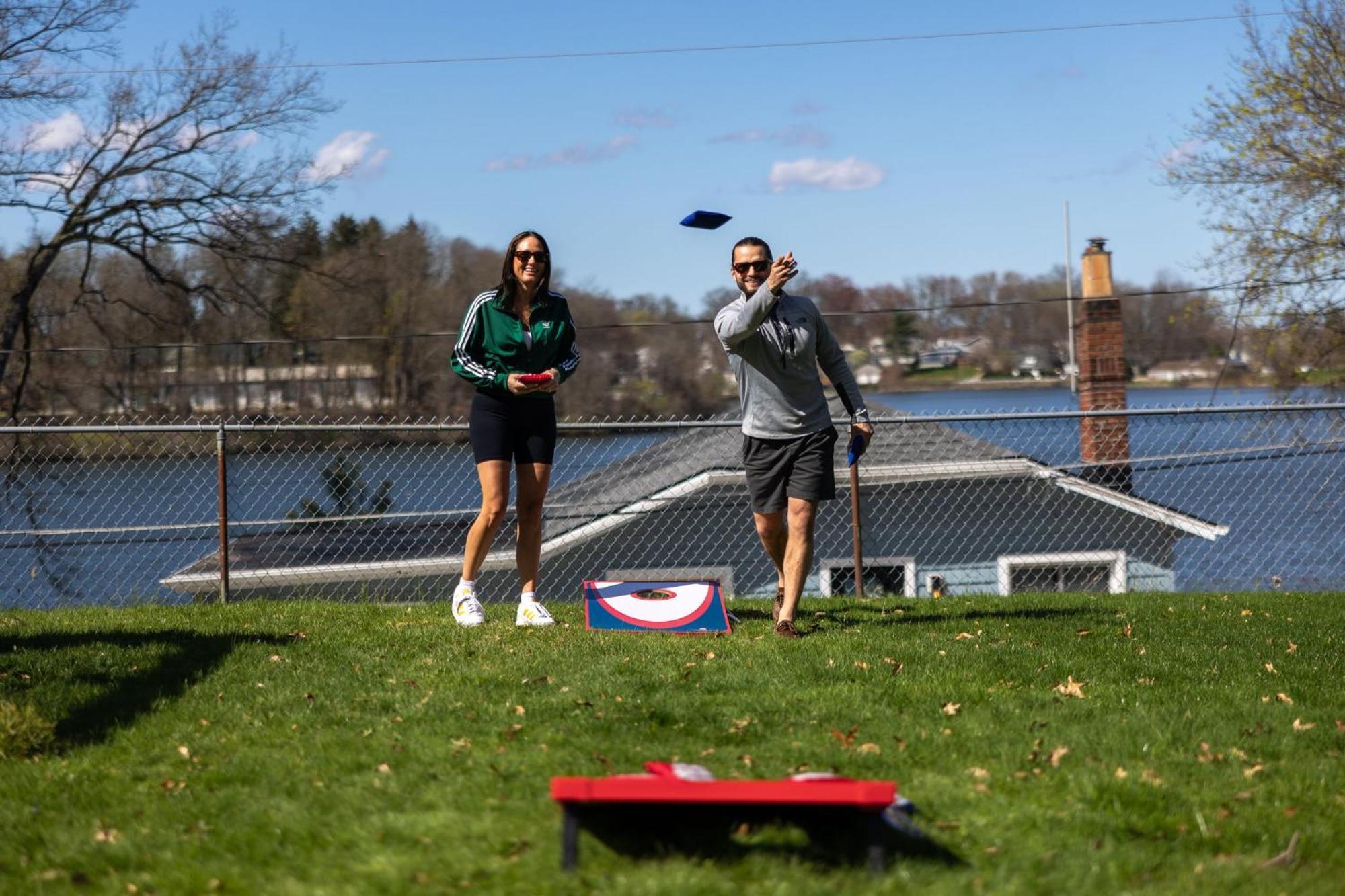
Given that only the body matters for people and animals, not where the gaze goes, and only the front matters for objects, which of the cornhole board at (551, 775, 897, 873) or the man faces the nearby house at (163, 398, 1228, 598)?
the cornhole board

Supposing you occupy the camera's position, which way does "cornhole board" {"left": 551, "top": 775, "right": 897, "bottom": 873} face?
facing away from the viewer

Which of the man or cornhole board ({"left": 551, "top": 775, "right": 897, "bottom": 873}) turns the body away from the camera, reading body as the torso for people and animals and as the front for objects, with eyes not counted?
the cornhole board

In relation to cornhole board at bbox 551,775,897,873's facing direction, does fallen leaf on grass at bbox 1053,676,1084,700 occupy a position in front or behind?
in front

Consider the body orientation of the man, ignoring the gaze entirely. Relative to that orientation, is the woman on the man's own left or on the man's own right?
on the man's own right

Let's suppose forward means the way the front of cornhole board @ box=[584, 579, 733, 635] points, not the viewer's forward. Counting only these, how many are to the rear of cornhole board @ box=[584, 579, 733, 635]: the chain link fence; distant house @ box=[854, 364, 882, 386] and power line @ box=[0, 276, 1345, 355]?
3

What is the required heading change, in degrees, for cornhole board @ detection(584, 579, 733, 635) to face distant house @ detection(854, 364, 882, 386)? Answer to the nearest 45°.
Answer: approximately 180°

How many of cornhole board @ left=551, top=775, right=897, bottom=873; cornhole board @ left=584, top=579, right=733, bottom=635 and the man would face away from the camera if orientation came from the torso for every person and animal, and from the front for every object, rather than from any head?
1

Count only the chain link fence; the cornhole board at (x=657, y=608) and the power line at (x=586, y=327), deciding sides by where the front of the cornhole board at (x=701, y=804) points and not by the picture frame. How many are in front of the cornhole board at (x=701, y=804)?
3

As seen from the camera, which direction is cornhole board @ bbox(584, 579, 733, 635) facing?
toward the camera

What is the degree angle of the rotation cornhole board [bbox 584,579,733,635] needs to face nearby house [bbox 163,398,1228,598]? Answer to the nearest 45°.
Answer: approximately 180°

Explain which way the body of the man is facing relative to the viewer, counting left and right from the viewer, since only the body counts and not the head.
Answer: facing the viewer

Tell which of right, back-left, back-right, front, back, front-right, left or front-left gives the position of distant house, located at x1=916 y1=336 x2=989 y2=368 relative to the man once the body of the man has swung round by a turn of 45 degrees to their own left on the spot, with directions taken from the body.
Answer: back-left

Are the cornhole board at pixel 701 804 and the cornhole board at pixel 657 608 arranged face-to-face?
yes
